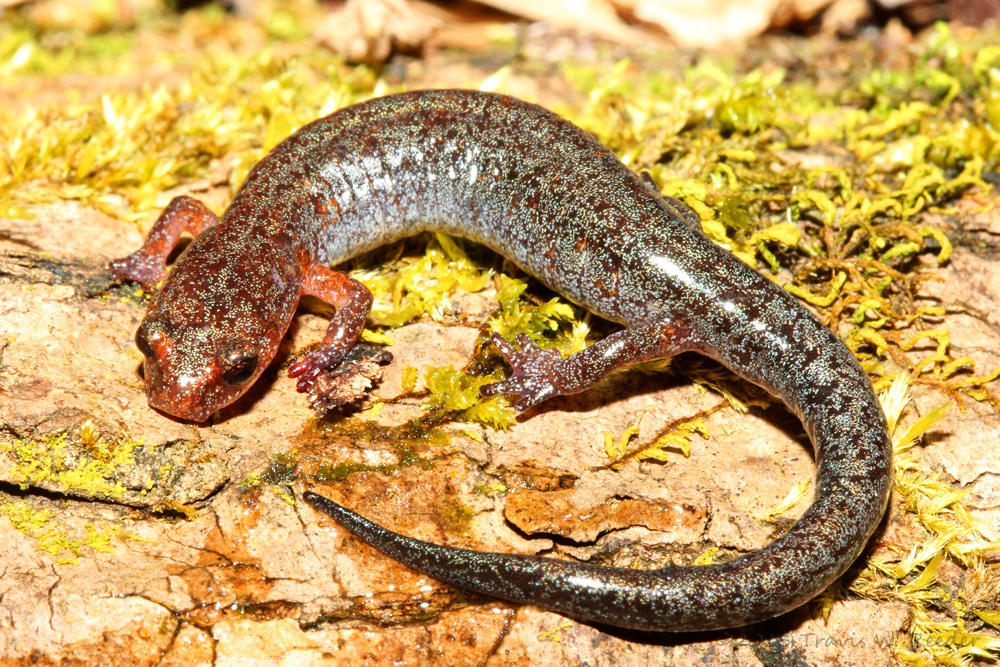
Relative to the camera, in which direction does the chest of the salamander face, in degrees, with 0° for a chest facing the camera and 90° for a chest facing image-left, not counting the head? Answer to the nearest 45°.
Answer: approximately 45°

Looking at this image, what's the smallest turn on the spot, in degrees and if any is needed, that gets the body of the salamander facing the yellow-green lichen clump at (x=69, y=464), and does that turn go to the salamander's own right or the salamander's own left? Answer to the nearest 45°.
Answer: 0° — it already faces it
